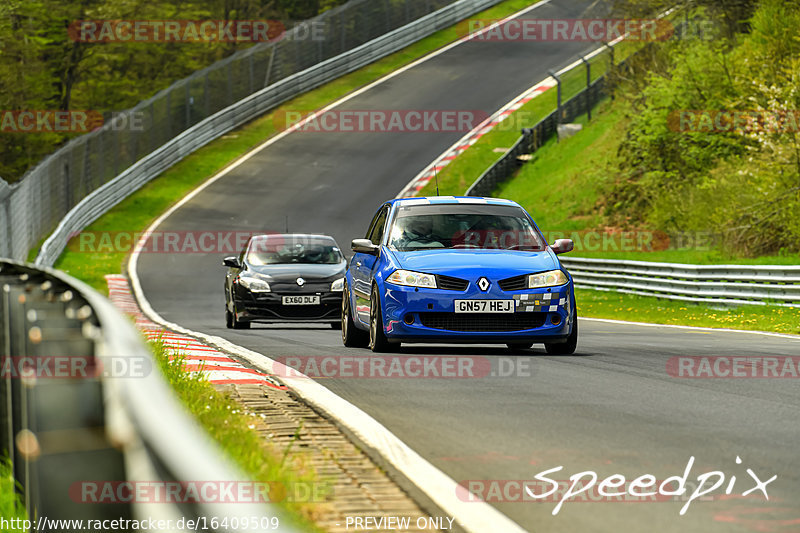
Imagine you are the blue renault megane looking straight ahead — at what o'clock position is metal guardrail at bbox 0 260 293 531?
The metal guardrail is roughly at 12 o'clock from the blue renault megane.

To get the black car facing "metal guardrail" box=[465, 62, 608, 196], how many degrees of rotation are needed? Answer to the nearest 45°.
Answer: approximately 180°

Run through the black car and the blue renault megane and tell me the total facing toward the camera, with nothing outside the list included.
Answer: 2

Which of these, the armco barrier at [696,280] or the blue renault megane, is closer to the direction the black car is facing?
the blue renault megane

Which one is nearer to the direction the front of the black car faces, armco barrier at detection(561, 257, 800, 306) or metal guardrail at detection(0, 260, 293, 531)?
the metal guardrail

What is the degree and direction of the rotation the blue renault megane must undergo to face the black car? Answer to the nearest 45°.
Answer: approximately 135° to its right

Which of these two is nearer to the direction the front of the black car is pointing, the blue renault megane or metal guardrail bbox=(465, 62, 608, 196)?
the blue renault megane

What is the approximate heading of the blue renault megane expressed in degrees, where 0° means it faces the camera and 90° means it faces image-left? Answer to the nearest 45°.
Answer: approximately 0°

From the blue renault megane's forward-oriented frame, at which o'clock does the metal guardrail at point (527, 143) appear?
The metal guardrail is roughly at 6 o'clock from the blue renault megane.

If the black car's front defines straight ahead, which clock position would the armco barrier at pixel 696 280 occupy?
The armco barrier is roughly at 8 o'clock from the black car.
